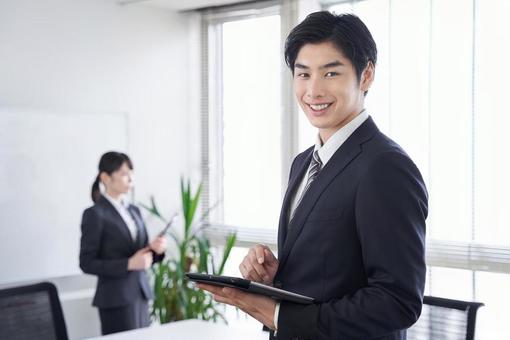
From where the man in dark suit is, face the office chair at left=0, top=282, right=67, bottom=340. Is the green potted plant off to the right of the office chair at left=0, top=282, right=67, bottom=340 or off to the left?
right

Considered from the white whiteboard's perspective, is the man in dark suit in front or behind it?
in front

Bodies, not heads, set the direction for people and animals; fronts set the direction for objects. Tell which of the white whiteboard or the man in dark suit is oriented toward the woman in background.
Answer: the white whiteboard

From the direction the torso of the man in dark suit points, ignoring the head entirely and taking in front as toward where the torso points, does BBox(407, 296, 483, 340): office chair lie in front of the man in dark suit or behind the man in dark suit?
behind

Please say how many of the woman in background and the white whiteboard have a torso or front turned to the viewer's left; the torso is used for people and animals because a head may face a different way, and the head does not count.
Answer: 0

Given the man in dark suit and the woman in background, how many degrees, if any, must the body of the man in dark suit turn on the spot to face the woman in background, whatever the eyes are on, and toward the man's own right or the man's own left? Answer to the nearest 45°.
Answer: approximately 90° to the man's own right

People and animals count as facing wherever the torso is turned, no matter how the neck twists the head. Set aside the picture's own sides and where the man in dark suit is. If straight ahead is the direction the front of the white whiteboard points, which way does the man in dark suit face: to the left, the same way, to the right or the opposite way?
to the right

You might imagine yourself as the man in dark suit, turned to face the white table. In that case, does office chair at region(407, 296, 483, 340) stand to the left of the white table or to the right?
right

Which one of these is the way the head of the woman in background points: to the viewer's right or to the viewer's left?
to the viewer's right

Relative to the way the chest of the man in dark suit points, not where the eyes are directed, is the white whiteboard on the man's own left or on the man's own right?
on the man's own right

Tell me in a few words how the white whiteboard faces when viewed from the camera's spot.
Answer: facing the viewer and to the right of the viewer

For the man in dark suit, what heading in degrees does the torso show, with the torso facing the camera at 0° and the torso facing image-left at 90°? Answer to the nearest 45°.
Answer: approximately 45°
